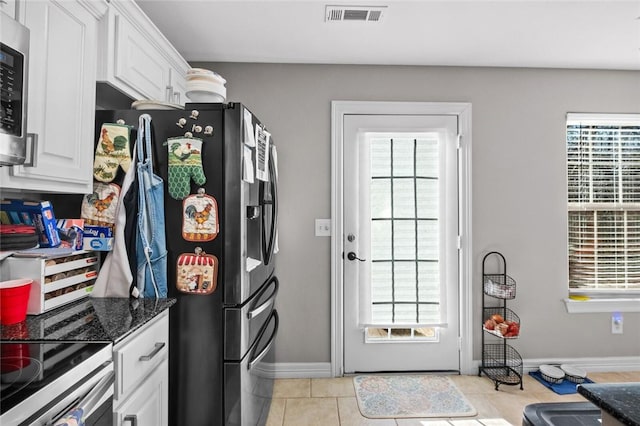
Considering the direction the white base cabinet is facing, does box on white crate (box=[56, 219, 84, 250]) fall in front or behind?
behind

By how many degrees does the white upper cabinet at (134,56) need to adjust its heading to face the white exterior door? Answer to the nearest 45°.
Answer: approximately 45° to its left

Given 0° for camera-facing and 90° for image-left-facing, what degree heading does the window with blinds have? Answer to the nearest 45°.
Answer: approximately 0°

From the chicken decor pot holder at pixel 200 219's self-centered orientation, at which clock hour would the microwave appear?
The microwave is roughly at 2 o'clock from the chicken decor pot holder.

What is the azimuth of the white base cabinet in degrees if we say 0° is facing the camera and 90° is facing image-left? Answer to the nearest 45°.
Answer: approximately 315°

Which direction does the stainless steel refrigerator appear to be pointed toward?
to the viewer's right

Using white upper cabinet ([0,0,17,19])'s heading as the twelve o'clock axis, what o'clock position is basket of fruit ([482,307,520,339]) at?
The basket of fruit is roughly at 11 o'clock from the white upper cabinet.

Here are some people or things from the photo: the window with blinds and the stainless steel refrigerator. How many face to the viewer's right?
1

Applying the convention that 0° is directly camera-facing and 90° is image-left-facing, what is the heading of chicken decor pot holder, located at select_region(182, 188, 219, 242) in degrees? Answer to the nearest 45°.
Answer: approximately 0°

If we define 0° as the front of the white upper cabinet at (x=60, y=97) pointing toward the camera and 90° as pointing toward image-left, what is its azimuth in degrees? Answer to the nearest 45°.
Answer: approximately 315°
